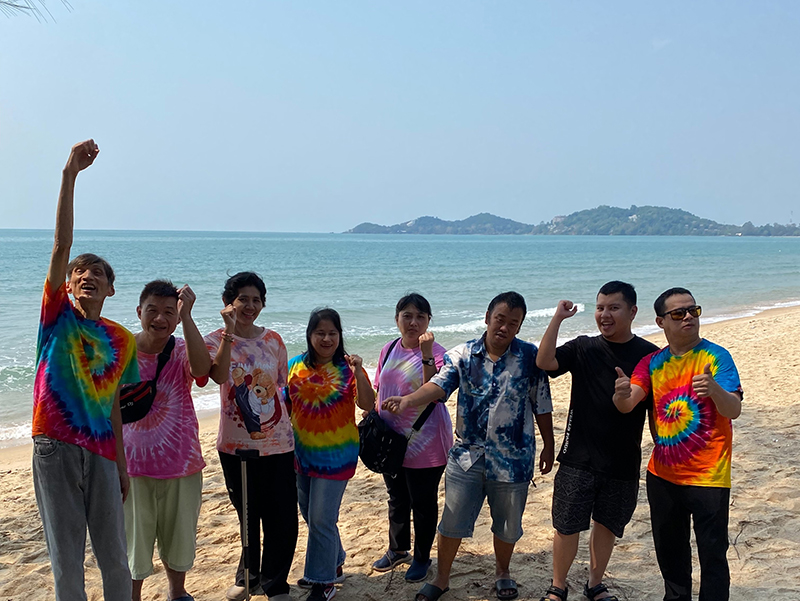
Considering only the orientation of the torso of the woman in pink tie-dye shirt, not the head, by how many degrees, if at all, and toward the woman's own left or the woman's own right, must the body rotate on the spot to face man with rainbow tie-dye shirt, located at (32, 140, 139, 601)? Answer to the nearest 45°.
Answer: approximately 45° to the woman's own right

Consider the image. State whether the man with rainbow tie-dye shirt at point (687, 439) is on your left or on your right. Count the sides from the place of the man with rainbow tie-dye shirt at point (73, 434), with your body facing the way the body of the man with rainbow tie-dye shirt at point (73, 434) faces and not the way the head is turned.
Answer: on your left

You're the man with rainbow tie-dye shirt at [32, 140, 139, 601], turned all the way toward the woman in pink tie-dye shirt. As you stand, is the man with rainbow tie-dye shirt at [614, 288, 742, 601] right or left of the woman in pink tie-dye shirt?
right

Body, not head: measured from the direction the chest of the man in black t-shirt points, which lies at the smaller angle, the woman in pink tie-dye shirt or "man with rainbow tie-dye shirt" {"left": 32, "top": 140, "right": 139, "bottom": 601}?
the man with rainbow tie-dye shirt

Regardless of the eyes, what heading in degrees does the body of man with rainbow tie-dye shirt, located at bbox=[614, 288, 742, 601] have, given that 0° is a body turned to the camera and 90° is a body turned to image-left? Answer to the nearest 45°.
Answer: approximately 0°

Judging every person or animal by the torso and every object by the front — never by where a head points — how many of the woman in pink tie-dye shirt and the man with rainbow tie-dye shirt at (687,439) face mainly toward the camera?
2
